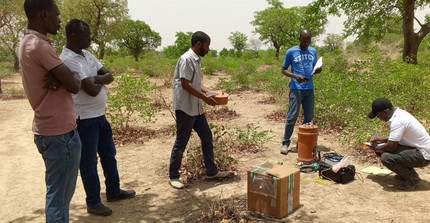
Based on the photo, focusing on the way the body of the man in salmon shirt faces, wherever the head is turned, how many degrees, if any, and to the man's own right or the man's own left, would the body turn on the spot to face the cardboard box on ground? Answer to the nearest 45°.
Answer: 0° — they already face it

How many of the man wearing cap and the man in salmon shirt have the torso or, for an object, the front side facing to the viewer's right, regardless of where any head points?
1

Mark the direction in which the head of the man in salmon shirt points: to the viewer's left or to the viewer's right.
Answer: to the viewer's right

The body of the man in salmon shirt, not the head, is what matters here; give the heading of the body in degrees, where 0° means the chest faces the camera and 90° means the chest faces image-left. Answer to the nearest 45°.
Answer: approximately 270°

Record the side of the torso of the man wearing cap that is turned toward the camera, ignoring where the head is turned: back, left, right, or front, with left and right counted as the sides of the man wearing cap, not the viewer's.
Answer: left

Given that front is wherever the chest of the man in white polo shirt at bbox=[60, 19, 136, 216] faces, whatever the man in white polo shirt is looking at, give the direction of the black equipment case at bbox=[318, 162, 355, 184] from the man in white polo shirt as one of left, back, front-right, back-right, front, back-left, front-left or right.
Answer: front-left

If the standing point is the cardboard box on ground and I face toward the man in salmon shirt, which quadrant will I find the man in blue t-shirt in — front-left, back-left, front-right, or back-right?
back-right

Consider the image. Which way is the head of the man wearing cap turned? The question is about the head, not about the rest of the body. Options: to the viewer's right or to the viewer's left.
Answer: to the viewer's left
